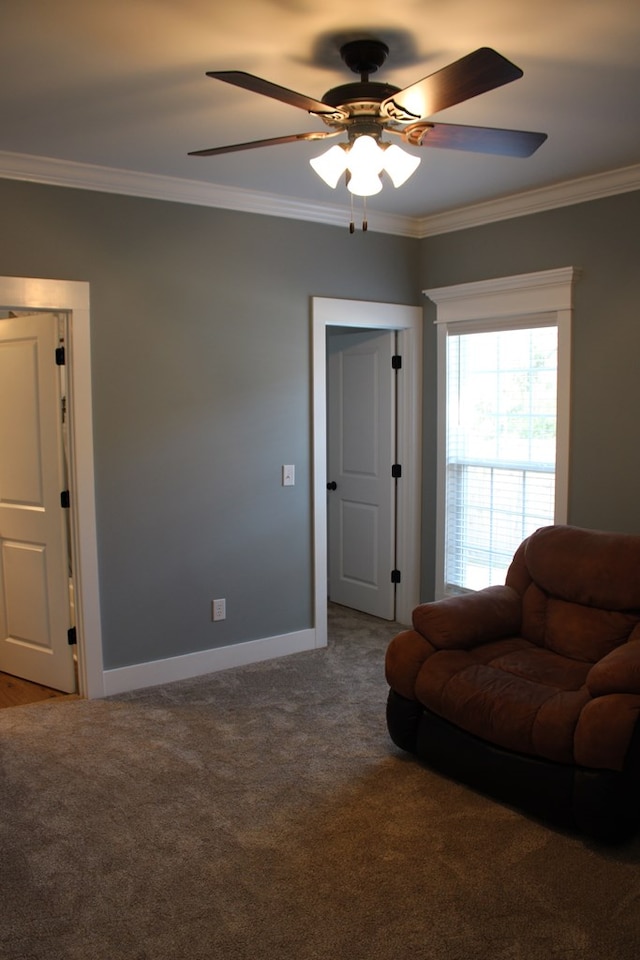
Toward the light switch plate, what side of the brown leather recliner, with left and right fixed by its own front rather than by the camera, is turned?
right

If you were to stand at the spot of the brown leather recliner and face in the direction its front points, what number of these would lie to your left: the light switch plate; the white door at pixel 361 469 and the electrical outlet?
0

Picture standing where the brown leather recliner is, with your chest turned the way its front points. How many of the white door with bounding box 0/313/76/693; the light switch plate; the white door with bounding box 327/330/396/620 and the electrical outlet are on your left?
0

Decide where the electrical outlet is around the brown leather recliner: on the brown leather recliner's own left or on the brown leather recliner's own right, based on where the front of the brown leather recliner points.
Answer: on the brown leather recliner's own right

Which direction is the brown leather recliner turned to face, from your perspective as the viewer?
facing the viewer and to the left of the viewer

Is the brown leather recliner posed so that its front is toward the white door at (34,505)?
no

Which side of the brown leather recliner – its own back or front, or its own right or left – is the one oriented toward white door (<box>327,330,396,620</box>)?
right

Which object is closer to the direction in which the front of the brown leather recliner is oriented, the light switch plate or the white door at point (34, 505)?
the white door

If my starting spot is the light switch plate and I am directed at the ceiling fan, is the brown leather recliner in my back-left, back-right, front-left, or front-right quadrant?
front-left
